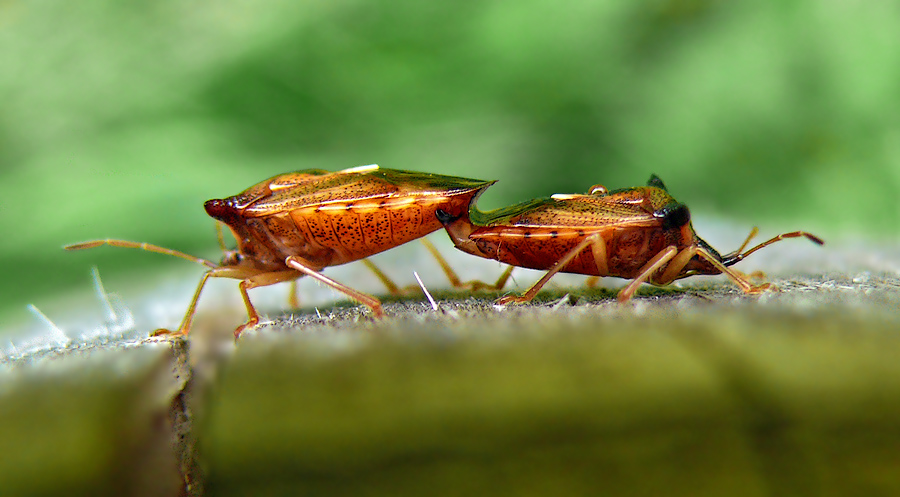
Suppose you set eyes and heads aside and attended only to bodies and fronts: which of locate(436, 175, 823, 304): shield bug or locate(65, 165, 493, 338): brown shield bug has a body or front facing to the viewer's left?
the brown shield bug

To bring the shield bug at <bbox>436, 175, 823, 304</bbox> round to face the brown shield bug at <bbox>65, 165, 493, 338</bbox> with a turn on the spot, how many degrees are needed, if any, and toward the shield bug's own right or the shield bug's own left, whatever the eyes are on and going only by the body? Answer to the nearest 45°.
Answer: approximately 180°

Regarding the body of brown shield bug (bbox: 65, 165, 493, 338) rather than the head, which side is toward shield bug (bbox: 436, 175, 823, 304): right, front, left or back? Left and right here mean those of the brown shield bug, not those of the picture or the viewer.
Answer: back

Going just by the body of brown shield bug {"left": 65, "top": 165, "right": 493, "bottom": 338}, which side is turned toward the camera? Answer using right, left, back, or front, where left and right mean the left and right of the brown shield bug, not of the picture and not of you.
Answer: left

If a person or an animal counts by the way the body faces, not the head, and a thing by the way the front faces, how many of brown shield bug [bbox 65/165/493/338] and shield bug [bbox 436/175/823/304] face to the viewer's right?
1

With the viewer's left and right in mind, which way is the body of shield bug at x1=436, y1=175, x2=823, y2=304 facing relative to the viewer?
facing to the right of the viewer
